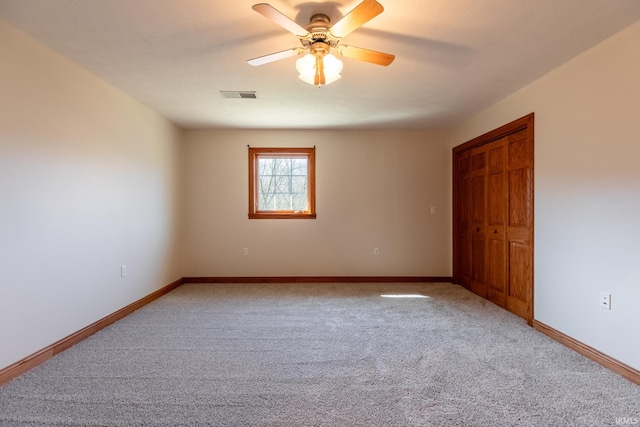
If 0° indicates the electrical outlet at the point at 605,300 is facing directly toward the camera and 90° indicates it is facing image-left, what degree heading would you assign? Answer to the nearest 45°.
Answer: approximately 45°

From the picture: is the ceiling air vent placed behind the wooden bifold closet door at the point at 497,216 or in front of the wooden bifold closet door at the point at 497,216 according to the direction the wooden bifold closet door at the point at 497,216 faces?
in front

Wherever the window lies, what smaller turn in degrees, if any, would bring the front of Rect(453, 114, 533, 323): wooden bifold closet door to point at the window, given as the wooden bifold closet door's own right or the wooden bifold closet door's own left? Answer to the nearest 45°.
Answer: approximately 45° to the wooden bifold closet door's own right

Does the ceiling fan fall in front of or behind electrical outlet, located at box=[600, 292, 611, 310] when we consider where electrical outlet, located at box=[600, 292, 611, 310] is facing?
in front

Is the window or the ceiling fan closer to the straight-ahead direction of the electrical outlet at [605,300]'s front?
the ceiling fan

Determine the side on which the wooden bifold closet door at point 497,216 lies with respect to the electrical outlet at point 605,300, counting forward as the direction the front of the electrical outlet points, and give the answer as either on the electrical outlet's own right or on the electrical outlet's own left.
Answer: on the electrical outlet's own right

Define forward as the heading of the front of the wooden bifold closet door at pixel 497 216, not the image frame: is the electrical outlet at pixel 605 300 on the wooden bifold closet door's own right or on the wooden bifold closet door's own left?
on the wooden bifold closet door's own left

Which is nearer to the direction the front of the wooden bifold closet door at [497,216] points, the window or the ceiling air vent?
the ceiling air vent

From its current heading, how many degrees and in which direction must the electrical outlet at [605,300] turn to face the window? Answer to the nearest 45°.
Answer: approximately 45° to its right

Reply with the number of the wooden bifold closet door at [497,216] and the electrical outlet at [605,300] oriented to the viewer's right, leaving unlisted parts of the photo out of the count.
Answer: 0
